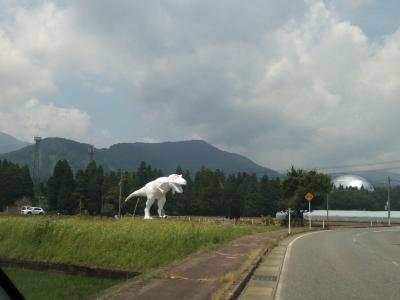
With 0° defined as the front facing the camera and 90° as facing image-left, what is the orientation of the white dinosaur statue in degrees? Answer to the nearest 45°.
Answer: approximately 270°
